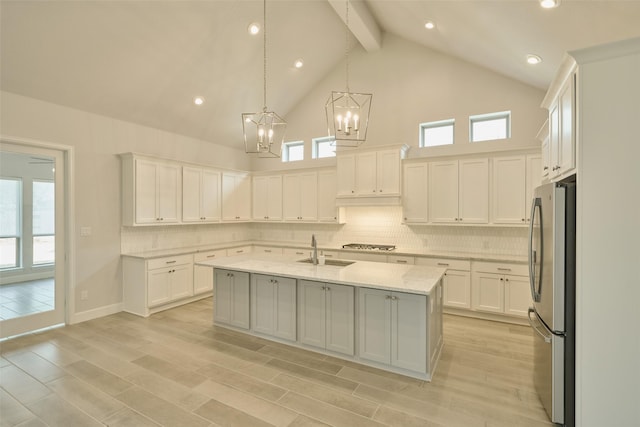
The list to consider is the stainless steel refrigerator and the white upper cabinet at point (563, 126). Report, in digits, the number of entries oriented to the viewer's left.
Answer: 2

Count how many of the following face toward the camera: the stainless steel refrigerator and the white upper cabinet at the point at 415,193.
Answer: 1

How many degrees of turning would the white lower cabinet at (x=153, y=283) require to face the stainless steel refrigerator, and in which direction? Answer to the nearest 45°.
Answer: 0° — it already faces it

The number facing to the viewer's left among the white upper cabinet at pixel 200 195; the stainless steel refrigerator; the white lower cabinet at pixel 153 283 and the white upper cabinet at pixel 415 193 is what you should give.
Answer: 1

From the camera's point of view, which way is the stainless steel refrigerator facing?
to the viewer's left

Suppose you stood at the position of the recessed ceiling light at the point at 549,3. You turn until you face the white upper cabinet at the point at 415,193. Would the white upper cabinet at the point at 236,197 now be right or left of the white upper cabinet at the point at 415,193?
left

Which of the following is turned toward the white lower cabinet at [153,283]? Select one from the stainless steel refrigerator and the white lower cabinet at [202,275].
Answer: the stainless steel refrigerator

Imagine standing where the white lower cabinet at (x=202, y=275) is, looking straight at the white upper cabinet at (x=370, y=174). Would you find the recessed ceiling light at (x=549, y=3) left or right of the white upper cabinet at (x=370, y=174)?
right

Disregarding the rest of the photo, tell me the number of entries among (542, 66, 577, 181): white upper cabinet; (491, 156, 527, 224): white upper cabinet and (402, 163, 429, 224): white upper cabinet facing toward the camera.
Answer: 2

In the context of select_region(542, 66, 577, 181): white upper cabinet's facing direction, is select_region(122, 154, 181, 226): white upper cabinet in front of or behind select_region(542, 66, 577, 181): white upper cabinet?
in front

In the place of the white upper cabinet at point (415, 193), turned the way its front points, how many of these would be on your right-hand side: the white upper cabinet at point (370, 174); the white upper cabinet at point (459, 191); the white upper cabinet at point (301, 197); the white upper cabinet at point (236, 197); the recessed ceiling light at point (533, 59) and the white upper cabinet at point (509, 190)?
3

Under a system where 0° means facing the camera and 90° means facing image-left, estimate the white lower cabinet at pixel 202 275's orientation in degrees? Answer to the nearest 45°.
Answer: approximately 315°

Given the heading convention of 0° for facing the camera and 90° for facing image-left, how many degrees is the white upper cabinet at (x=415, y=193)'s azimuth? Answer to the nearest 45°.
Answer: approximately 0°

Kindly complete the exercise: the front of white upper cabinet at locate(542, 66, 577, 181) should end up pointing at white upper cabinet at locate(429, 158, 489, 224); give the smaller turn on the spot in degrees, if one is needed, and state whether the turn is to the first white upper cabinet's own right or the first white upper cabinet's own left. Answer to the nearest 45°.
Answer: approximately 45° to the first white upper cabinet's own right

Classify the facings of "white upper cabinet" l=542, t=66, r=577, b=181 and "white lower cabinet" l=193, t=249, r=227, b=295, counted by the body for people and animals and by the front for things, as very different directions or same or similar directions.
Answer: very different directions

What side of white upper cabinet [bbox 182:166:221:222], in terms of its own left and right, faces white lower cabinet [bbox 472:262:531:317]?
front

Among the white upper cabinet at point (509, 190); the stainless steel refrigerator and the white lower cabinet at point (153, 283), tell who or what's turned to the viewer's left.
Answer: the stainless steel refrigerator
